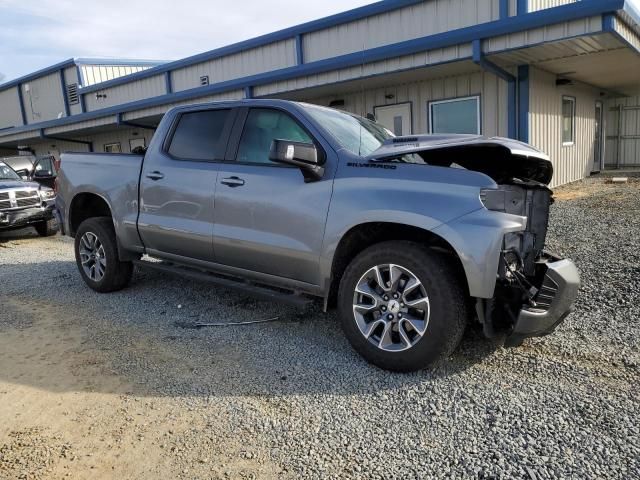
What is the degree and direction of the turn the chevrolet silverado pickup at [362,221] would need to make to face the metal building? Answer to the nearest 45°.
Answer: approximately 135° to its left

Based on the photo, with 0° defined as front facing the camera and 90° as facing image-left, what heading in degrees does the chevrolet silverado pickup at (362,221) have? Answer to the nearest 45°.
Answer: approximately 315°

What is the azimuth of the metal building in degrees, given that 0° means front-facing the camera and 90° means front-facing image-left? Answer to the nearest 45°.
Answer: approximately 45°

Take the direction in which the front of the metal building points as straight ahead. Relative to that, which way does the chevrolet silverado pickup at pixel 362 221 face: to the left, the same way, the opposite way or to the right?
to the left
